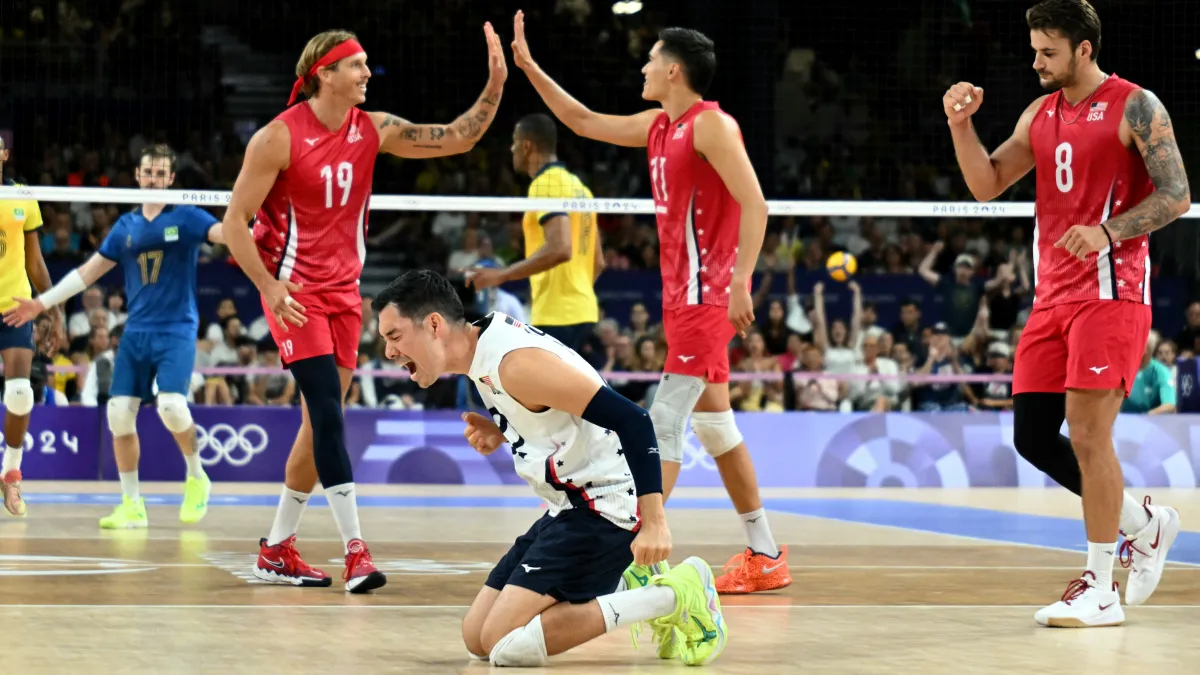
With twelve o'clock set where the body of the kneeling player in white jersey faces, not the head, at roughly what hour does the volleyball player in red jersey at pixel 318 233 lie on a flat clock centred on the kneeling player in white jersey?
The volleyball player in red jersey is roughly at 2 o'clock from the kneeling player in white jersey.

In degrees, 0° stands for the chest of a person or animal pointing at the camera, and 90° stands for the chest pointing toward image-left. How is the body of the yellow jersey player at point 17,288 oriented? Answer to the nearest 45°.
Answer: approximately 0°

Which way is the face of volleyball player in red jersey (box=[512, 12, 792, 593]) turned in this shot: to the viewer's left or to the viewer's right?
to the viewer's left

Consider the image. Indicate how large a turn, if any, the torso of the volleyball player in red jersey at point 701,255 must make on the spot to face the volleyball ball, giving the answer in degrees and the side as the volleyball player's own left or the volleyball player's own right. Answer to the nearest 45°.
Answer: approximately 90° to the volleyball player's own right

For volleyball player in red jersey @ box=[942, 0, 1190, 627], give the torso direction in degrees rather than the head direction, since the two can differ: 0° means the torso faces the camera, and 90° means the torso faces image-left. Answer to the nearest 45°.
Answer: approximately 45°

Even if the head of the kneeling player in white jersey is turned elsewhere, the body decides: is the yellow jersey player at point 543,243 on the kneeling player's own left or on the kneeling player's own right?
on the kneeling player's own right

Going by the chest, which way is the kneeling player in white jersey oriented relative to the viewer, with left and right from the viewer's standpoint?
facing to the left of the viewer
